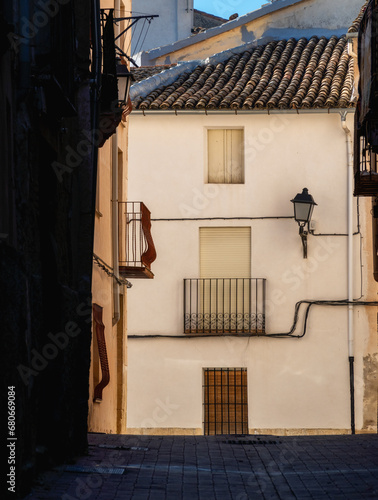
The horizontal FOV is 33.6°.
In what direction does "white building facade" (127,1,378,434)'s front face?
toward the camera

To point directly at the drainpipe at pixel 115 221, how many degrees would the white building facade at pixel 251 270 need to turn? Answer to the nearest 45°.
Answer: approximately 45° to its right

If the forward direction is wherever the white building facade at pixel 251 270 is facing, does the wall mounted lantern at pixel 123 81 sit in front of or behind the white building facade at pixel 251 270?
in front
